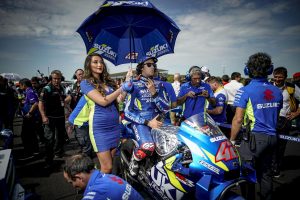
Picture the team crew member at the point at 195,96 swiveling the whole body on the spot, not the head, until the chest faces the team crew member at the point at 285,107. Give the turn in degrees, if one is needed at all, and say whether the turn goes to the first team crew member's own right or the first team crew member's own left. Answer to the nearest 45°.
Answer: approximately 90° to the first team crew member's own left

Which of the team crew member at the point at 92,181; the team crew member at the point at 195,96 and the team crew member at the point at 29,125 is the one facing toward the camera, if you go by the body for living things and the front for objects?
the team crew member at the point at 195,96

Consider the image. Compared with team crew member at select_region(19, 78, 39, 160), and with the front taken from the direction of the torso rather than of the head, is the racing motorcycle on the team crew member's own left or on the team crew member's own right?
on the team crew member's own left

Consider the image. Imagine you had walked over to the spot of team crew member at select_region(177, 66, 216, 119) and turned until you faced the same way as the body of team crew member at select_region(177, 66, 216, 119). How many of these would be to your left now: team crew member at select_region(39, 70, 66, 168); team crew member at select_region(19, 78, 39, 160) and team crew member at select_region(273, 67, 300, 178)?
1

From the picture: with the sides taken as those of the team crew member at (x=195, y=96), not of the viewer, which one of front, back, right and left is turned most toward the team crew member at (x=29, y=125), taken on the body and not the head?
right

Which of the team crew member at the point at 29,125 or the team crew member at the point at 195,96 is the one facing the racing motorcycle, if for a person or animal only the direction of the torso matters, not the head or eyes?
the team crew member at the point at 195,96

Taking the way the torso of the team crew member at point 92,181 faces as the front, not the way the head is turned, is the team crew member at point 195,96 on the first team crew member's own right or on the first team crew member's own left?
on the first team crew member's own right

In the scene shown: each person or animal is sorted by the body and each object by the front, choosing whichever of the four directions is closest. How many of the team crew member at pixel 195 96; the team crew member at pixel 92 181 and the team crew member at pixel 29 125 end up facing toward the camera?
1

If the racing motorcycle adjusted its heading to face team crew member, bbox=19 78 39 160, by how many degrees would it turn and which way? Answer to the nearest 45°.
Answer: approximately 180°

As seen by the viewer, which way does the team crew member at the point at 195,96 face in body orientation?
toward the camera

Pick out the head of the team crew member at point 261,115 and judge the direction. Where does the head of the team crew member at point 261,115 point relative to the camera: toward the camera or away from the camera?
away from the camera
